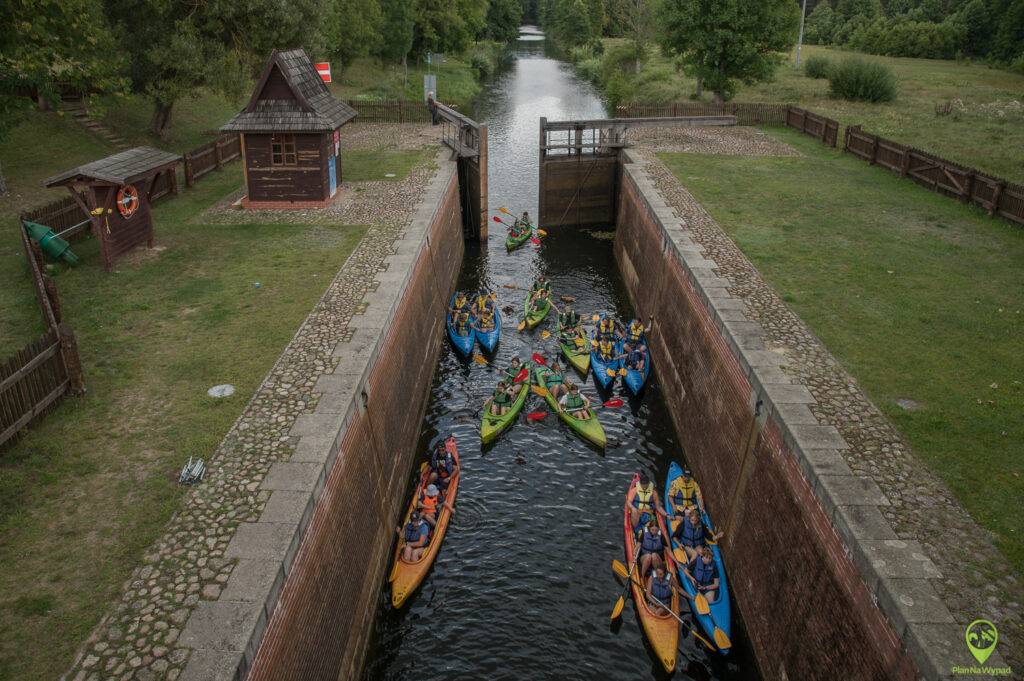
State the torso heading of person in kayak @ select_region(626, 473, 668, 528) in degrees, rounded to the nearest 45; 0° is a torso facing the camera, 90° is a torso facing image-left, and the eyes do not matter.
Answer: approximately 0°

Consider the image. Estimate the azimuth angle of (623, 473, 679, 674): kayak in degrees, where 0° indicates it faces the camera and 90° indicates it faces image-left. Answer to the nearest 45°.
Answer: approximately 0°

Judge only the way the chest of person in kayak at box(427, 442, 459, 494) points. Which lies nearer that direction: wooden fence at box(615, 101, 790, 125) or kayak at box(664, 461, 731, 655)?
the kayak

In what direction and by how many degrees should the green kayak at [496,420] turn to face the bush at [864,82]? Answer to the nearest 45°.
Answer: approximately 180°
